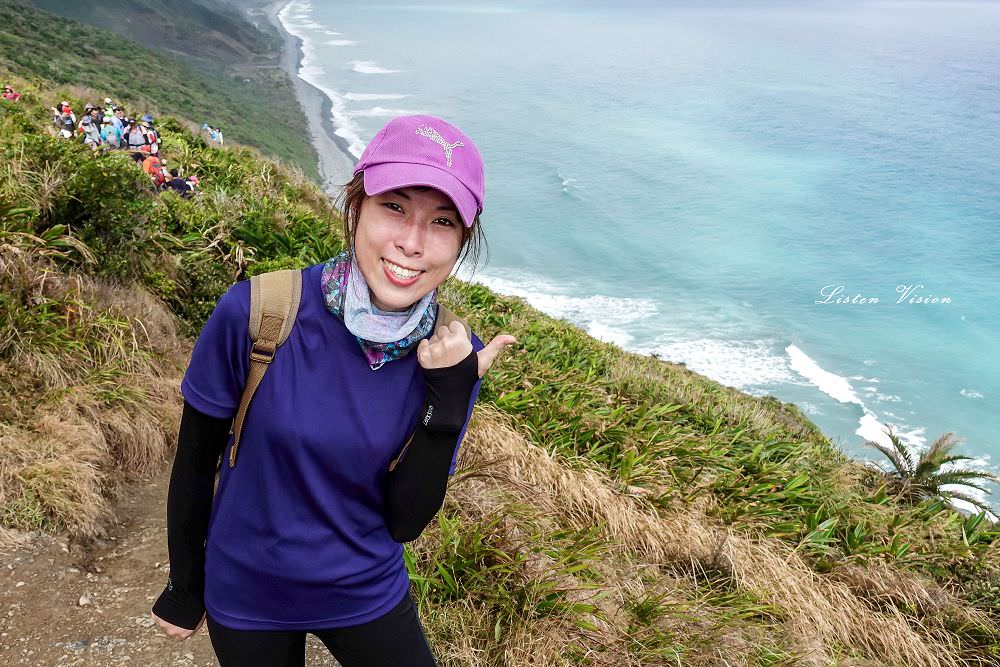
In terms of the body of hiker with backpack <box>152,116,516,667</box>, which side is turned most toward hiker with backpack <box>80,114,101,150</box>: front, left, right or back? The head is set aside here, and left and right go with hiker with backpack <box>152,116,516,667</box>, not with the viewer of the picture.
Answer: back

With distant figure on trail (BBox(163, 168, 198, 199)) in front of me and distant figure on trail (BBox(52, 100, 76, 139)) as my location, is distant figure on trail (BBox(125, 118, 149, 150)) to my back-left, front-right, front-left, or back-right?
front-left

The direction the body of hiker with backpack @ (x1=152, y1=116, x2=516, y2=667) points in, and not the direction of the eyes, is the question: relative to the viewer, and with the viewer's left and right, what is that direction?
facing the viewer

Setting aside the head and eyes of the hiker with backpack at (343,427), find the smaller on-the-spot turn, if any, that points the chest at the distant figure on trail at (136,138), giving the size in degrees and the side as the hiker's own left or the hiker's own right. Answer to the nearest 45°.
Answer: approximately 180°

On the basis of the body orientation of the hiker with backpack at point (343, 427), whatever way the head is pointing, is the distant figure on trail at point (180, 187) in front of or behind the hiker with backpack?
behind

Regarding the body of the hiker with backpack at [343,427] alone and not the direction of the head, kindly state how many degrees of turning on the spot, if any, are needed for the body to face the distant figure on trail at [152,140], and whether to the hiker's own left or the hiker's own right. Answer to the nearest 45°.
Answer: approximately 180°

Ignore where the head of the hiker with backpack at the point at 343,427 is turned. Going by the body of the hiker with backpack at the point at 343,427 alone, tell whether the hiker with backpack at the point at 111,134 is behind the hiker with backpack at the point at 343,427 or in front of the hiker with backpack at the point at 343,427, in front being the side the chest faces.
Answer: behind
